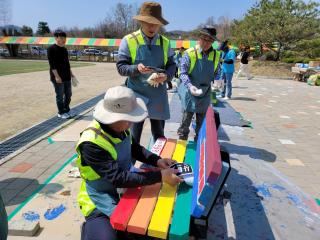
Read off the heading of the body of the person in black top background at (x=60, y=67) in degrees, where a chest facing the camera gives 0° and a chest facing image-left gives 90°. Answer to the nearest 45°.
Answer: approximately 315°

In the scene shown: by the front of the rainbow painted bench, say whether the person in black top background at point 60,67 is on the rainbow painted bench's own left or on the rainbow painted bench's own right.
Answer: on the rainbow painted bench's own right

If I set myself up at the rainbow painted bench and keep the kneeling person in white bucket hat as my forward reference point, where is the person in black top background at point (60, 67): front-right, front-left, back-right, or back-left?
front-right

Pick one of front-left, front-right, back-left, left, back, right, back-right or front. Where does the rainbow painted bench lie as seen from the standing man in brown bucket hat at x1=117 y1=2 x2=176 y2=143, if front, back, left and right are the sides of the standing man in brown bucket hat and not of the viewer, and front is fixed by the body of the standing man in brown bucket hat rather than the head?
front

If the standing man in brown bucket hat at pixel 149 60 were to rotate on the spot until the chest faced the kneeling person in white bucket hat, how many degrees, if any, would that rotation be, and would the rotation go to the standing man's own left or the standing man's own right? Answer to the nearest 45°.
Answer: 0° — they already face them

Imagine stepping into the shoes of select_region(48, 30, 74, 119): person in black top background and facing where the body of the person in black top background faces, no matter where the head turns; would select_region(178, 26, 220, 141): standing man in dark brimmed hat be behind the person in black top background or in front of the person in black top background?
in front

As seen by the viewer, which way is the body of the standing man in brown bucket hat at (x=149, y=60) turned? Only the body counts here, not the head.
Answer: toward the camera

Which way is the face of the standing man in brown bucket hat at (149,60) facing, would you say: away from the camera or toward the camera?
toward the camera

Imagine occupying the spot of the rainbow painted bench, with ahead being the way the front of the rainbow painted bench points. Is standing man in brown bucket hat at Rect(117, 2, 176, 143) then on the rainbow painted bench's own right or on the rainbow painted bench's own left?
on the rainbow painted bench's own right

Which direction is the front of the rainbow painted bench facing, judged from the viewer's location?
facing to the left of the viewer

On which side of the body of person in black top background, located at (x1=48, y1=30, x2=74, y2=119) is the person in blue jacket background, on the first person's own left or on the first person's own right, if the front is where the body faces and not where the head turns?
on the first person's own left

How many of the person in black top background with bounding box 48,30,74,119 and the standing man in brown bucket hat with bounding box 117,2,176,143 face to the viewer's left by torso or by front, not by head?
0

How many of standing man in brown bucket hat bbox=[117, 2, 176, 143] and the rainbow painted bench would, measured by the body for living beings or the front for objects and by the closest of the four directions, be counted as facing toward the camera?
1

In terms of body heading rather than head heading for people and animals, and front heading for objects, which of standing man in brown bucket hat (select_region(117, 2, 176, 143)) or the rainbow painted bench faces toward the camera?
the standing man in brown bucket hat
